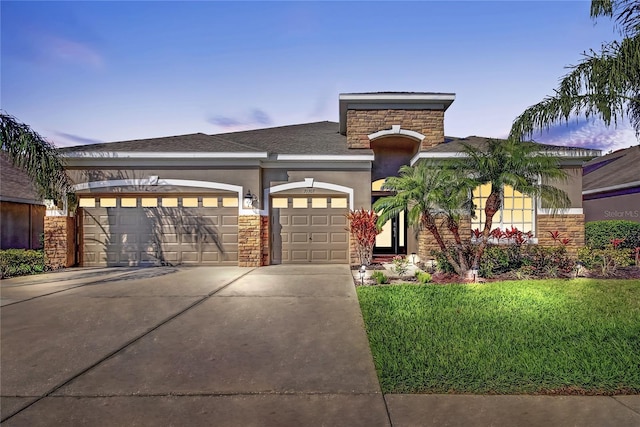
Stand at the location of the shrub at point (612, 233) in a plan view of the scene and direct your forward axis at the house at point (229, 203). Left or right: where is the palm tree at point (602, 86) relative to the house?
left

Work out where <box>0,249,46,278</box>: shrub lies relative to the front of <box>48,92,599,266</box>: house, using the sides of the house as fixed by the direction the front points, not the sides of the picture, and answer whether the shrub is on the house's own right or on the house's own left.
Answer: on the house's own right

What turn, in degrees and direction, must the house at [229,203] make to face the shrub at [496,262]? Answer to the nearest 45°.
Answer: approximately 90° to its left

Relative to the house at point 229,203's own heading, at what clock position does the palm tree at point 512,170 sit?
The palm tree is roughly at 10 o'clock from the house.

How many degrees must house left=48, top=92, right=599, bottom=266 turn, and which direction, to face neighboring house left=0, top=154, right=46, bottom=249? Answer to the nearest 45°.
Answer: approximately 90° to its right

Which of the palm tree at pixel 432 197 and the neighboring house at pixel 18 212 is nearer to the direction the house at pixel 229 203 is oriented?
the palm tree

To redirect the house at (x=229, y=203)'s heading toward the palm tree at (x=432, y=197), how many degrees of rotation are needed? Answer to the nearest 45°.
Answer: approximately 45° to its left

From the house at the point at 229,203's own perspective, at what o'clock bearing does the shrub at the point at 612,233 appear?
The shrub is roughly at 9 o'clock from the house.

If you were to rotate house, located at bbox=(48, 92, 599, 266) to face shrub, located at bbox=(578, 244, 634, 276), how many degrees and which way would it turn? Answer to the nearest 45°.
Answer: approximately 90° to its left

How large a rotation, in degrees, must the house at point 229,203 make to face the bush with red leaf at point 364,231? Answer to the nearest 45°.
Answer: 0° — it already faces it

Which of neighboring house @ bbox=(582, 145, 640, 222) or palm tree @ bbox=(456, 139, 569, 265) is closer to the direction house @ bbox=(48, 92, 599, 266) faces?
the palm tree

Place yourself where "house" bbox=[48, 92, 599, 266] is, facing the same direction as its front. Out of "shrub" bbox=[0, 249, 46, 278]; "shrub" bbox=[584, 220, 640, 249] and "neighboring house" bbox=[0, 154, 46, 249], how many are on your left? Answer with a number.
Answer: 1

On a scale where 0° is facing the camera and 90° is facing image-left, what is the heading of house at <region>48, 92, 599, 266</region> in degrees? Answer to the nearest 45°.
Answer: approximately 0°
